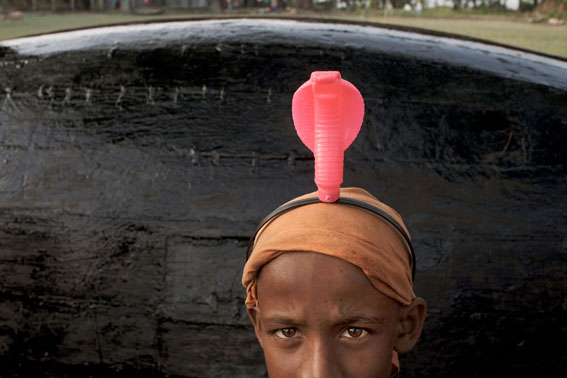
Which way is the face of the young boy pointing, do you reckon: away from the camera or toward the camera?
toward the camera
